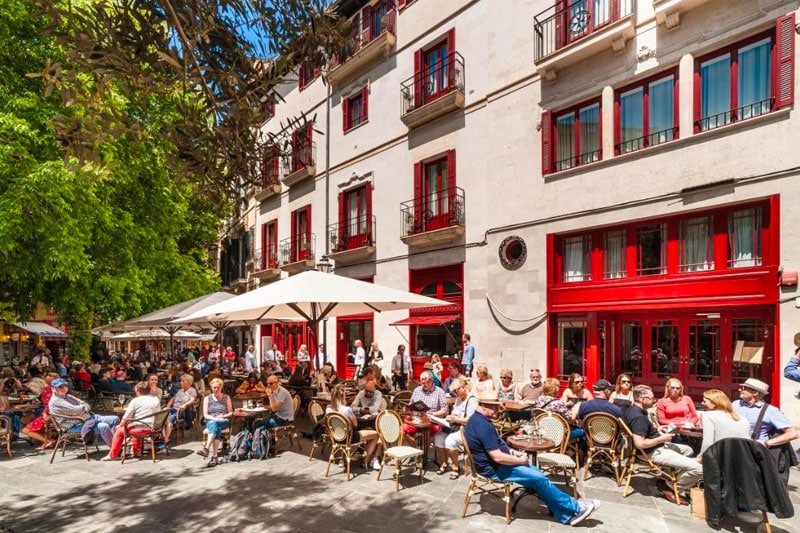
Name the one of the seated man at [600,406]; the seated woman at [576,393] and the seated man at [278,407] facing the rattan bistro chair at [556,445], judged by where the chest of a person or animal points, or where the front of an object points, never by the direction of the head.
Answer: the seated woman

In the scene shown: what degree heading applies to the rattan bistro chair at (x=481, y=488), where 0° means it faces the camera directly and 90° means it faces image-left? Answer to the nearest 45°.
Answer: approximately 270°

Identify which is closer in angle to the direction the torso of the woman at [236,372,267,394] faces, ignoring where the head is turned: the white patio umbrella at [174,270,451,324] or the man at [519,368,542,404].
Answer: the white patio umbrella

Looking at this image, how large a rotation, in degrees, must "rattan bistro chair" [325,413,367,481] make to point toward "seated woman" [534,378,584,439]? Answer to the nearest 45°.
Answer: approximately 45° to its right

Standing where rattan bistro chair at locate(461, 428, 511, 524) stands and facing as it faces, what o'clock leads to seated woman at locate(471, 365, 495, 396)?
The seated woman is roughly at 9 o'clock from the rattan bistro chair.

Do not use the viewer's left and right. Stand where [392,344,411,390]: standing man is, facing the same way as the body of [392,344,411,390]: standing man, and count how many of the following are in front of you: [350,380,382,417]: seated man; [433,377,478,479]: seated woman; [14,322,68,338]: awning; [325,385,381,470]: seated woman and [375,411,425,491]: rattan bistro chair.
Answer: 4

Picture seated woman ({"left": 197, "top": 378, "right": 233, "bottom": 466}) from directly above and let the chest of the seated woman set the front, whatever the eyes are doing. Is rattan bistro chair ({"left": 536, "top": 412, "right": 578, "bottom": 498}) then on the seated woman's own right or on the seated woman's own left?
on the seated woman's own left

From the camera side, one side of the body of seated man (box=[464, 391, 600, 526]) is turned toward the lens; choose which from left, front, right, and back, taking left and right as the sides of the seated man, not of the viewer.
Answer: right
